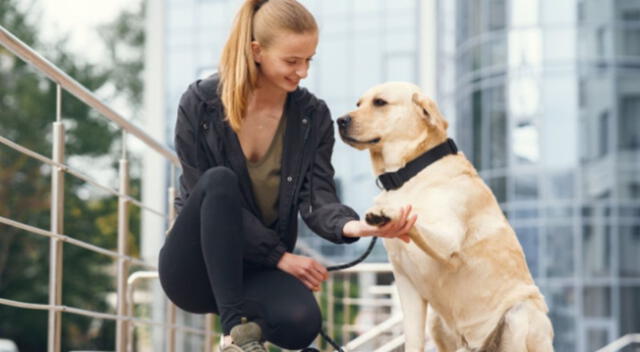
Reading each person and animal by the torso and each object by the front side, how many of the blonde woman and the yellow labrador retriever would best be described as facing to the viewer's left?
1

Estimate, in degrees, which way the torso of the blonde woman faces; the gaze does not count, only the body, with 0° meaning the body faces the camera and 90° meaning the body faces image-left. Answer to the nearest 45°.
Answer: approximately 315°

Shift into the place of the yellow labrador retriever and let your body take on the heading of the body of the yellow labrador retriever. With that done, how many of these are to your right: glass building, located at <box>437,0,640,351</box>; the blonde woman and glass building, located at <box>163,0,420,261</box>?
2

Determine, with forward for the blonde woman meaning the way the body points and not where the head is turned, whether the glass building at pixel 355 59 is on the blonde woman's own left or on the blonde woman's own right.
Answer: on the blonde woman's own left

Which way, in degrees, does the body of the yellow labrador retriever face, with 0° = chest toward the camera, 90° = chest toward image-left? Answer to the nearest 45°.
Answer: approximately 90°

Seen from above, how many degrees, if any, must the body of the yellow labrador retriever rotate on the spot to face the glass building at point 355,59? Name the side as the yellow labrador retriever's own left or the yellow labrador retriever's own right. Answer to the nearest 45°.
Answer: approximately 90° to the yellow labrador retriever's own right

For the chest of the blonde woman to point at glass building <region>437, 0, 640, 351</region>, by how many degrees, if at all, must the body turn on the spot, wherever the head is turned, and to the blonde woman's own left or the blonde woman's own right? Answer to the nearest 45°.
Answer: approximately 135° to the blonde woman's own left
